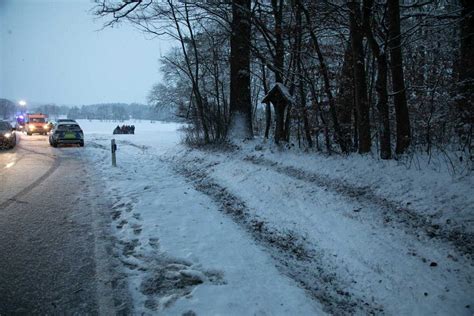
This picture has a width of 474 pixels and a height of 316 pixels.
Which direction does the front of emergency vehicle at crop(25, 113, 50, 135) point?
toward the camera

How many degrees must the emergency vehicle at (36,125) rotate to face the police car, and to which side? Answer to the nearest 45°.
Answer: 0° — it already faces it
